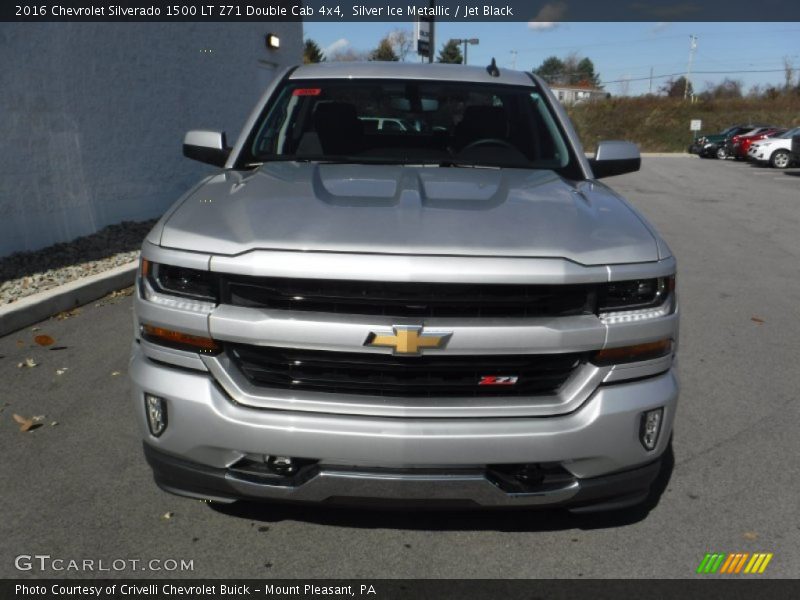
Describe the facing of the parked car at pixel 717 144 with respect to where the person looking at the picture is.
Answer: facing the viewer and to the left of the viewer

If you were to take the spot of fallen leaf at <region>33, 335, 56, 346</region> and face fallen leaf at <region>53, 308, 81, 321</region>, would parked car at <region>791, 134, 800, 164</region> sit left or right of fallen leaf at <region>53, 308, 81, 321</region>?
right

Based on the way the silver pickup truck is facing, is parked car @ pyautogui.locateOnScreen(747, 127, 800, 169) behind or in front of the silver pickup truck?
behind

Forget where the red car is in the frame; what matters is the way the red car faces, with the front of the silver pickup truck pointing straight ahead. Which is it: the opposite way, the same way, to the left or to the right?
to the right

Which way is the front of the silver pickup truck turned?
toward the camera

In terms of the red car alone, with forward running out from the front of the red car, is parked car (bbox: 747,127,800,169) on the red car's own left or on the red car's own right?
on the red car's own left

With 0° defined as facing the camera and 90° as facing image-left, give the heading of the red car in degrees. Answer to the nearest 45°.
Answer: approximately 45°

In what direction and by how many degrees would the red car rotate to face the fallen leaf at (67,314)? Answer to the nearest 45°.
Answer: approximately 45° to its left

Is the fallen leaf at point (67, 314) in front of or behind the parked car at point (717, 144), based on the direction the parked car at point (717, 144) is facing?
in front

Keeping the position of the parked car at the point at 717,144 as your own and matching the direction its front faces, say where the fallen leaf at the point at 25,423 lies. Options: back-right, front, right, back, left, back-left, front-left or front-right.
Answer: front-left

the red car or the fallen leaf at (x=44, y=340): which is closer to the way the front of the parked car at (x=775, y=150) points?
the fallen leaf

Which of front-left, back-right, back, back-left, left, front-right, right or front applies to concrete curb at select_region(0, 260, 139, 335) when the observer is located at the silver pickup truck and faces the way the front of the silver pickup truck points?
back-right

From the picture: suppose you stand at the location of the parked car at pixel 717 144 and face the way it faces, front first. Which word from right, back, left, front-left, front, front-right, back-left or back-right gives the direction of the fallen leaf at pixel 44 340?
front-left

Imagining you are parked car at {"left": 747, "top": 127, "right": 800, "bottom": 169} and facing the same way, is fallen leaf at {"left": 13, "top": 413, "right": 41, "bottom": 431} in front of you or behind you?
in front
